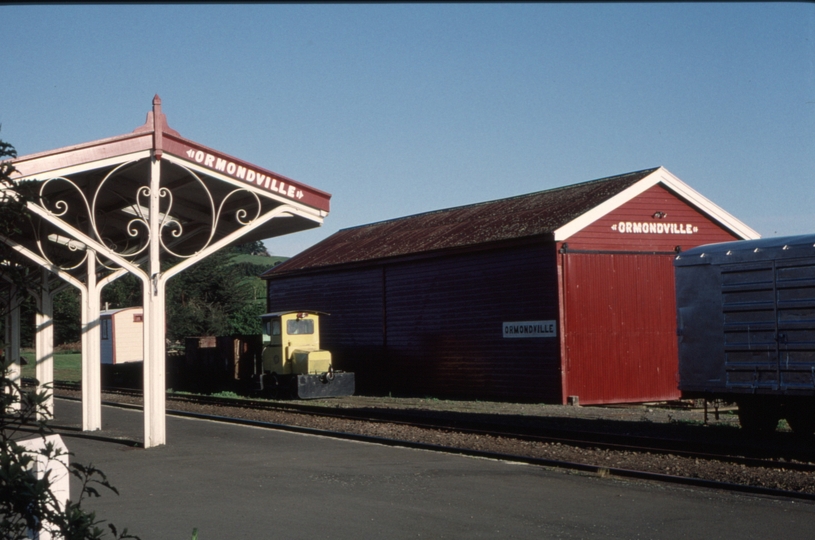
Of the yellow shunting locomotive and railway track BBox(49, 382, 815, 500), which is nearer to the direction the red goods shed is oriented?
the railway track

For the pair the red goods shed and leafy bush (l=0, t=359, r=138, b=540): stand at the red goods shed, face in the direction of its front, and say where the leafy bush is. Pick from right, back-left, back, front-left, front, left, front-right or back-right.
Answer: front-right

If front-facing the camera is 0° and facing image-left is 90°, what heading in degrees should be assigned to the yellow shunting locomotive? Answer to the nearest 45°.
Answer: approximately 315°

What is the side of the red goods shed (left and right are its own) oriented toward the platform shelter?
right

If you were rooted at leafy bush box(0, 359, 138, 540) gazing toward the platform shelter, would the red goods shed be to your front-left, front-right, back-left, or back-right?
front-right

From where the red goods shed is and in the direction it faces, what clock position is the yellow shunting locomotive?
The yellow shunting locomotive is roughly at 5 o'clock from the red goods shed.

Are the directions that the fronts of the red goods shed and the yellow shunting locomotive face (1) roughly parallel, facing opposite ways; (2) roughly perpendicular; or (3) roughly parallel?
roughly parallel

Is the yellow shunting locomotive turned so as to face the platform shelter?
no

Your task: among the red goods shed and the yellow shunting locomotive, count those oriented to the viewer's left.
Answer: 0

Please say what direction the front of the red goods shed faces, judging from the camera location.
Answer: facing the viewer and to the right of the viewer
